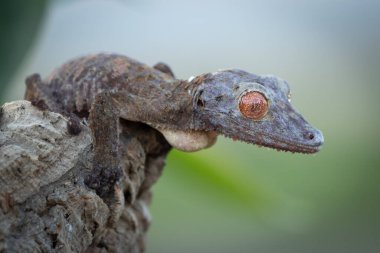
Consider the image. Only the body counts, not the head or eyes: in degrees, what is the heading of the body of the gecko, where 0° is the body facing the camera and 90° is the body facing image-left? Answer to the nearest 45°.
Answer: approximately 315°
